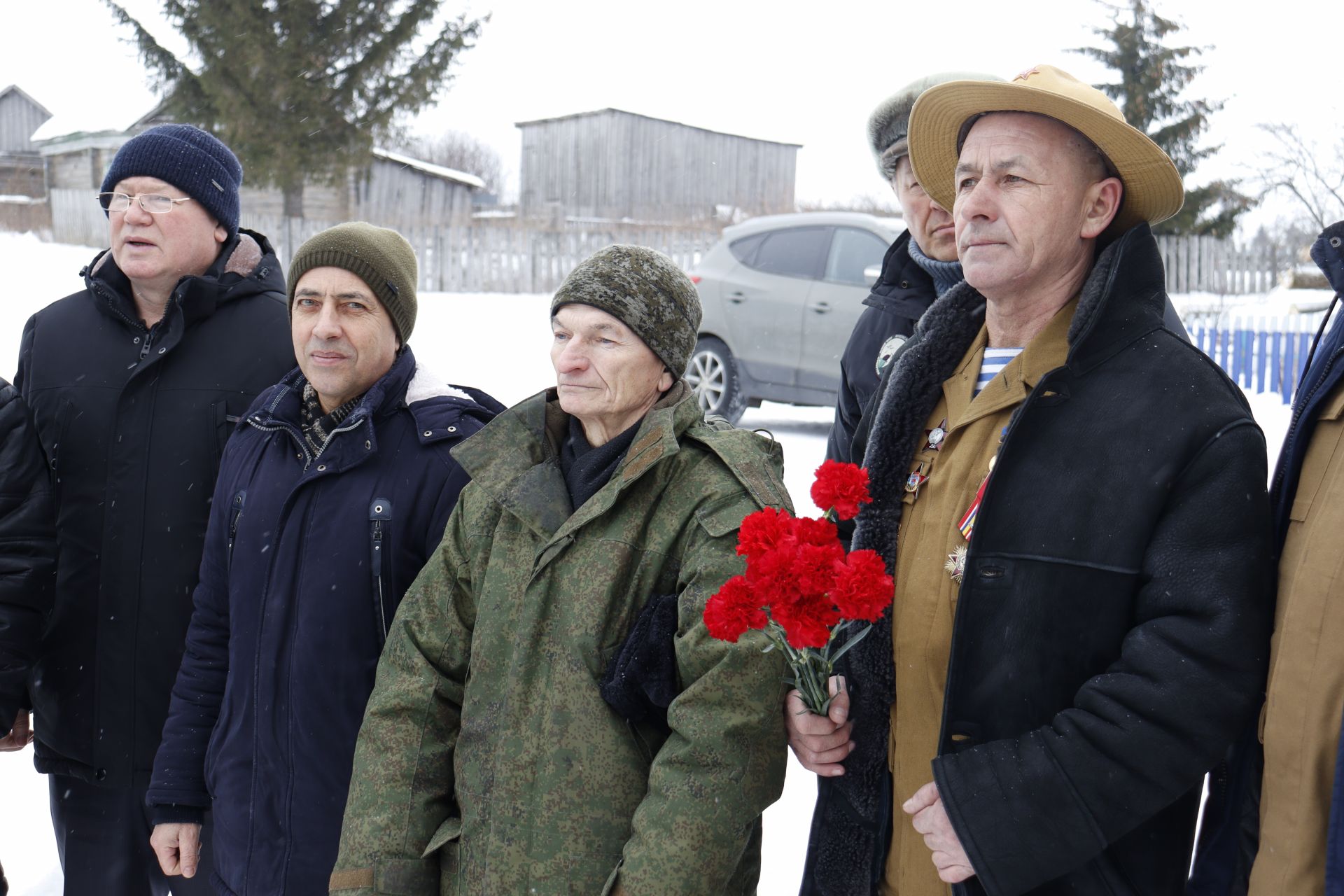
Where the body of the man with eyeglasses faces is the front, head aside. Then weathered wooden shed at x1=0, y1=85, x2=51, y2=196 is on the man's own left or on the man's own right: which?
on the man's own right

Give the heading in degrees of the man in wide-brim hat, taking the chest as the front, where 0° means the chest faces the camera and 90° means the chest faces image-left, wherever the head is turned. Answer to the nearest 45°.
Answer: approximately 45°

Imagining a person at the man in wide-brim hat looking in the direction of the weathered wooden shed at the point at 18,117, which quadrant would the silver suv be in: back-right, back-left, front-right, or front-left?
front-right

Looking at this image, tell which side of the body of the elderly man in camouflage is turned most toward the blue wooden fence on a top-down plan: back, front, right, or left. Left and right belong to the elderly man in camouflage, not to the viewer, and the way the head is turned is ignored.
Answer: back

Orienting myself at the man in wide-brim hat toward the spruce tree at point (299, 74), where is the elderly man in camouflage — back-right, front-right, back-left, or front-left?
front-left

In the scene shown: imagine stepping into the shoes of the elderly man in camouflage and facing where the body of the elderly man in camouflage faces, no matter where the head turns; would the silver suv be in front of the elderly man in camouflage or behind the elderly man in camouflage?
behind

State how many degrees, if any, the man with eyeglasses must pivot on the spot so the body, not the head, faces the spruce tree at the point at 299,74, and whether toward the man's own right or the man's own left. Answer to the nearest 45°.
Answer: approximately 135° to the man's own right

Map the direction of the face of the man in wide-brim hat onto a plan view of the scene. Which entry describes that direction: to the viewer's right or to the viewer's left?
to the viewer's left

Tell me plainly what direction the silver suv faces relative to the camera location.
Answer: facing the viewer and to the right of the viewer

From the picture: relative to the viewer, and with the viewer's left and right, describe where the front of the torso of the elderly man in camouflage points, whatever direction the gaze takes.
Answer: facing the viewer and to the left of the viewer

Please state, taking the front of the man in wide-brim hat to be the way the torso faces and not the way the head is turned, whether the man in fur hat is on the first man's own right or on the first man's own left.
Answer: on the first man's own right

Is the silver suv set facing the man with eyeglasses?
no
